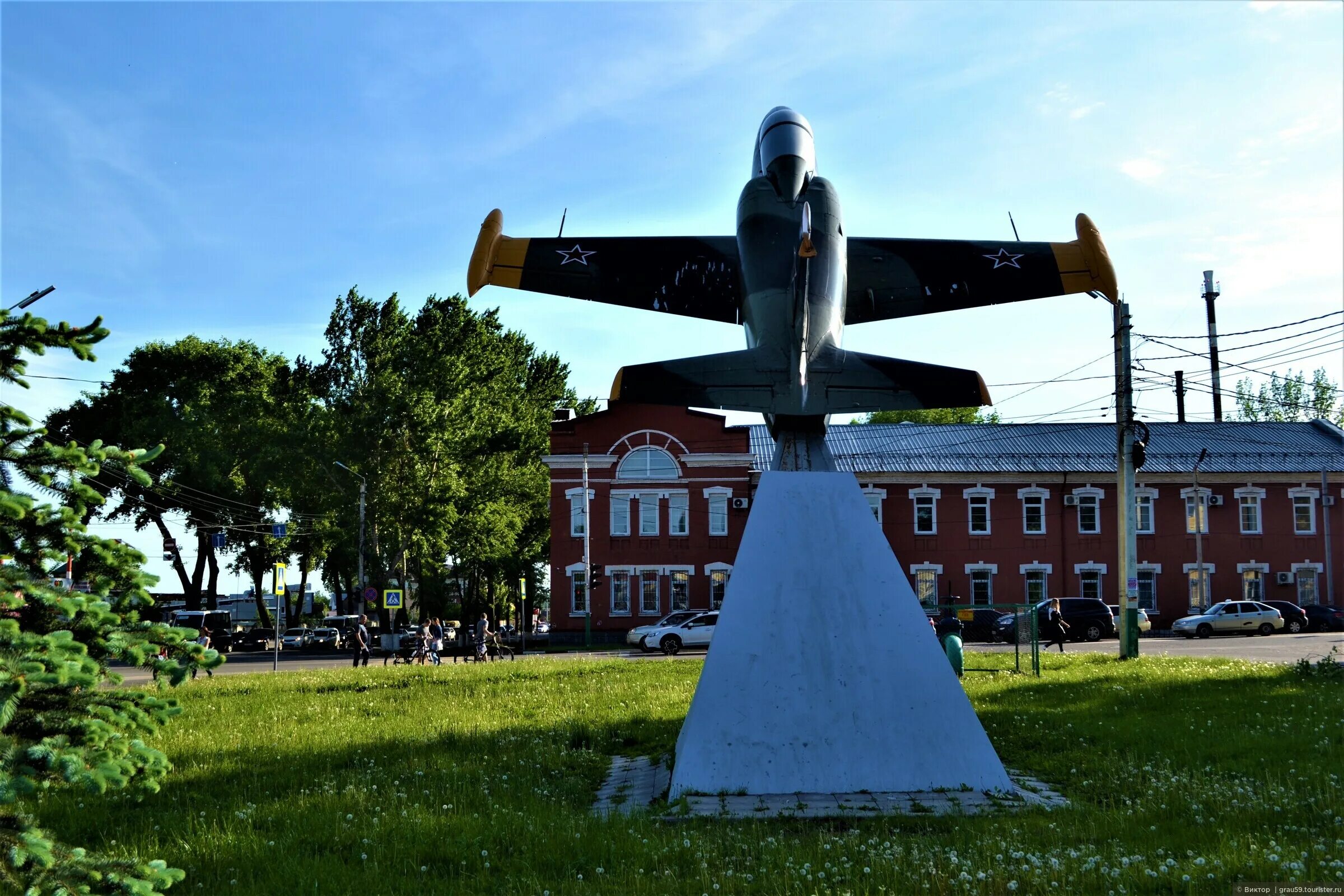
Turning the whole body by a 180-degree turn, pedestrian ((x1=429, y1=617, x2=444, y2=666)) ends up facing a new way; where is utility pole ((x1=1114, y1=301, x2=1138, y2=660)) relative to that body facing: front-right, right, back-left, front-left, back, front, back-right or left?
front-right

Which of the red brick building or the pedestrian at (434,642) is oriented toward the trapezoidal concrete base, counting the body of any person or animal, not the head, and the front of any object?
the red brick building

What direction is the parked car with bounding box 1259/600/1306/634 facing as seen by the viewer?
to the viewer's left

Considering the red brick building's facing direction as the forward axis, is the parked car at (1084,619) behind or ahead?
ahead

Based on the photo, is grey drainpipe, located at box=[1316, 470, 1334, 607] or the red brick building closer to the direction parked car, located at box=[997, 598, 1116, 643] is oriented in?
the red brick building

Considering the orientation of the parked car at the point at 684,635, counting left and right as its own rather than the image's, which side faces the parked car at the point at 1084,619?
back

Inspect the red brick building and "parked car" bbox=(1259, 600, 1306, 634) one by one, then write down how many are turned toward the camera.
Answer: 1

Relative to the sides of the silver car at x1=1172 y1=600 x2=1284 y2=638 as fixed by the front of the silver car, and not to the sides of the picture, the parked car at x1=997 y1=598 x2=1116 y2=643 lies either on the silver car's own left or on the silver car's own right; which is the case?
on the silver car's own left

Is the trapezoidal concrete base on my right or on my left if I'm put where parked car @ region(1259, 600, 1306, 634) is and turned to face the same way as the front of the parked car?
on my left

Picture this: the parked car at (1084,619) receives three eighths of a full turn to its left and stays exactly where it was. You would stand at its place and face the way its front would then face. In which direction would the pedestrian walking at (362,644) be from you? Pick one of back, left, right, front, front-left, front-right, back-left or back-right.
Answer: right

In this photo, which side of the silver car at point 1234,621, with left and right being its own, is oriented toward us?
left

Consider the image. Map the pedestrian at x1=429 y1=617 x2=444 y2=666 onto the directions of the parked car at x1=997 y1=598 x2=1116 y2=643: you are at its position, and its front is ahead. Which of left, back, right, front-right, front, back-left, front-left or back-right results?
front-left

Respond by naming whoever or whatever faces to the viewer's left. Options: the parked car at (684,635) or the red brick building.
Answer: the parked car

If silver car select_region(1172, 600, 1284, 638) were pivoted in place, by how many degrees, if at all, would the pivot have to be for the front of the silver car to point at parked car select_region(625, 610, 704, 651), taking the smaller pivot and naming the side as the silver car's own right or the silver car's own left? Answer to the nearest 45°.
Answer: approximately 45° to the silver car's own left
